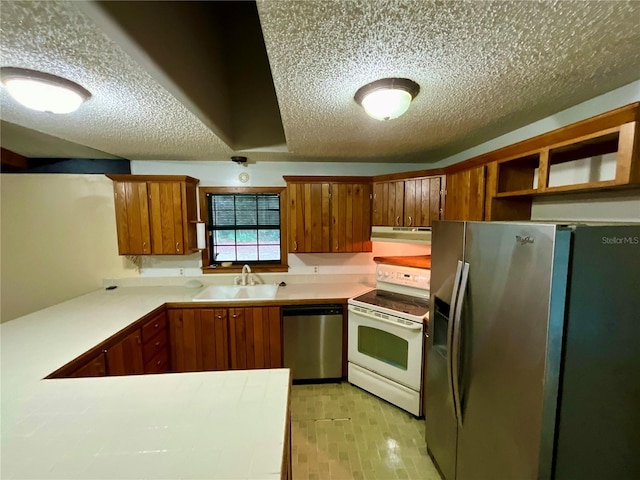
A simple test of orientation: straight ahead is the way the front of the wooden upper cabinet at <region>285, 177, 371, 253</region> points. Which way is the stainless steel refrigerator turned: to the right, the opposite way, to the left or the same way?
to the right

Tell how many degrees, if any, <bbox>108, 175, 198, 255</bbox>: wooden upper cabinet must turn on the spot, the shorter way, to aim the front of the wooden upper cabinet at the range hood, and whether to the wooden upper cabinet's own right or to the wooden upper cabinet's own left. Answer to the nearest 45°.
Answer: approximately 45° to the wooden upper cabinet's own left

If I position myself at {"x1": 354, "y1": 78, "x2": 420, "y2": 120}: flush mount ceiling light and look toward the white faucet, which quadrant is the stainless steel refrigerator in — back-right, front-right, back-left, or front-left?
back-right

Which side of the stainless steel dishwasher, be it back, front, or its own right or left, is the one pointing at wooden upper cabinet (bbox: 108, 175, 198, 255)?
right

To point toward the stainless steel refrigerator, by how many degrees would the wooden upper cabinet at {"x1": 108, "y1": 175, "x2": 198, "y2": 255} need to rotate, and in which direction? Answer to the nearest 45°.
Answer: approximately 45° to its left

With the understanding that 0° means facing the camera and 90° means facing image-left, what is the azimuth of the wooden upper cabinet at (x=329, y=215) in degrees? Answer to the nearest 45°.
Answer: approximately 0°

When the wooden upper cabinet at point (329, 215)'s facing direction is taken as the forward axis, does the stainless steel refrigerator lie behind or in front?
in front
